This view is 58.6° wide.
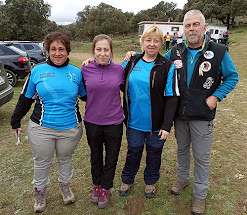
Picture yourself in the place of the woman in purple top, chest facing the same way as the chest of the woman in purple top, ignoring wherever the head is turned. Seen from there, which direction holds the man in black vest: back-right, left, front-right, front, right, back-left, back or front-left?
left

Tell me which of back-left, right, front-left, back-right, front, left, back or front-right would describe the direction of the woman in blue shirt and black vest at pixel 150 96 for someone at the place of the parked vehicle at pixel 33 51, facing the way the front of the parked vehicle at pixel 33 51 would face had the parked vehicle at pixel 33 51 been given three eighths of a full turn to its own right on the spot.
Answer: back-right

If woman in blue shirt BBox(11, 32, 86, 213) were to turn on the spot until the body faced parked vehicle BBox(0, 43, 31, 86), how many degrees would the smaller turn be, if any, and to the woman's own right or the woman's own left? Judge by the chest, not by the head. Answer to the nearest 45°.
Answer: approximately 180°

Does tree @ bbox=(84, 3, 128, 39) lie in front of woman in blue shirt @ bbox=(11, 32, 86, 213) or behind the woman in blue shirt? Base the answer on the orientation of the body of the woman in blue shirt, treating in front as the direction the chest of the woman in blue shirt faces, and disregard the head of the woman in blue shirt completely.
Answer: behind

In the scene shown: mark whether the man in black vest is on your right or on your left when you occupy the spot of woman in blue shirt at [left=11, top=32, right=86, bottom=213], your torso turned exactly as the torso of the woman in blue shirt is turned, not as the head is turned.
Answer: on your left

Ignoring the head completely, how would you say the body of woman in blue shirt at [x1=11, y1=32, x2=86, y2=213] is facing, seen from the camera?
toward the camera

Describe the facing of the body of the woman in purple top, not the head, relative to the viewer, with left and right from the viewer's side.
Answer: facing the viewer

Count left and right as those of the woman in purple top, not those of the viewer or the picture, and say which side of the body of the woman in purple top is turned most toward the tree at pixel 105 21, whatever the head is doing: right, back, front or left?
back

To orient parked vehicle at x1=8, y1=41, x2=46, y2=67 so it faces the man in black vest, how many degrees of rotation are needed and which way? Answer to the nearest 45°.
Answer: approximately 90° to its left

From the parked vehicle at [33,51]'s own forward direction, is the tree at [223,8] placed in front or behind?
behind
